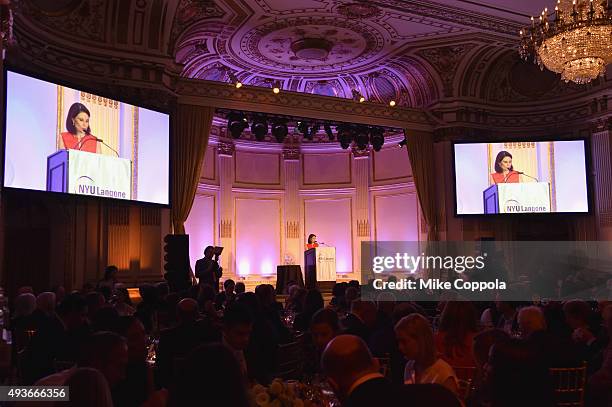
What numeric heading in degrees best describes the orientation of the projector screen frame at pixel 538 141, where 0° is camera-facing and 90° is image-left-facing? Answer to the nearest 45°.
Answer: approximately 0°

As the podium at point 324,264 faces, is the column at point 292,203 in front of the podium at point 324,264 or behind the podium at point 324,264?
behind

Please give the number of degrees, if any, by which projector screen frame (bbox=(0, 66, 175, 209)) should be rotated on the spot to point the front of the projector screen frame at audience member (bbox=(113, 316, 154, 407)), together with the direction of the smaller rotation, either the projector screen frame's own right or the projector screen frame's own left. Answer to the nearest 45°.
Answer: approximately 45° to the projector screen frame's own right

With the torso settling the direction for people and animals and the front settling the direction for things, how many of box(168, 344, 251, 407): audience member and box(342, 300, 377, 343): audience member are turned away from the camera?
2

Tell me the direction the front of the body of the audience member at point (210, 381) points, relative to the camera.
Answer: away from the camera

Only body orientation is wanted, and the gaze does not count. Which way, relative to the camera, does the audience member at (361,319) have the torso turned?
away from the camera

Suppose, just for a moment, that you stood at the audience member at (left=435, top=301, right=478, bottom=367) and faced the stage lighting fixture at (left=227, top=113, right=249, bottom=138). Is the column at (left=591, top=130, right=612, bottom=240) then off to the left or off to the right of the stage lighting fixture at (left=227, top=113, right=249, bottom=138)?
right

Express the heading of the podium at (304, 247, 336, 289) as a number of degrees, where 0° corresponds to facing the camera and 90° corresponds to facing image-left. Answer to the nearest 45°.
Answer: approximately 315°

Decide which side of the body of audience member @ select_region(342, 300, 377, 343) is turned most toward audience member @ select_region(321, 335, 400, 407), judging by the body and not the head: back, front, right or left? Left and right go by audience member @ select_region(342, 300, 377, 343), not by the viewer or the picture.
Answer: back

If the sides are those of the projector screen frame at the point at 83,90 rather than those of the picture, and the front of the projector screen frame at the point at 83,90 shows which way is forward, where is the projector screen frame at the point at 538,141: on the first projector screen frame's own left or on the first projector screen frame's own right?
on the first projector screen frame's own left

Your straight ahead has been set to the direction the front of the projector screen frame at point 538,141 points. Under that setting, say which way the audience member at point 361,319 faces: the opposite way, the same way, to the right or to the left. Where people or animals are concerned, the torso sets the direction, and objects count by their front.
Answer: the opposite way

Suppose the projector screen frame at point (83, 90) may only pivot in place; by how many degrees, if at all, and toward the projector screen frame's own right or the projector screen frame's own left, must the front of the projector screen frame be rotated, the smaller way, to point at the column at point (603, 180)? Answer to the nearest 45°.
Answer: approximately 45° to the projector screen frame's own left
